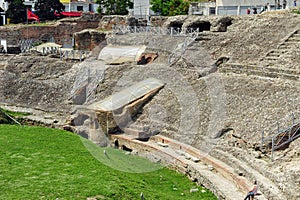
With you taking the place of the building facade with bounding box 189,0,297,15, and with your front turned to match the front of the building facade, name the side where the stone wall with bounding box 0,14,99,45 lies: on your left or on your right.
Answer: on your right

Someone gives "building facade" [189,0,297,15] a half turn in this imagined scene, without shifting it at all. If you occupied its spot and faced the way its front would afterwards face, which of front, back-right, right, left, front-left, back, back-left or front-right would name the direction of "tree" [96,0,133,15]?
front-left

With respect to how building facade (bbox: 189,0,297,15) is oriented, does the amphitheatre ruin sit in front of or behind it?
in front

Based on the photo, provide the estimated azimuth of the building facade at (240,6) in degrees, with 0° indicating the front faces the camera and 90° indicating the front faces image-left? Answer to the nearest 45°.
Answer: approximately 0°

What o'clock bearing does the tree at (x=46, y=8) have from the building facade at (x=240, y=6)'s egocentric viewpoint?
The tree is roughly at 4 o'clock from the building facade.

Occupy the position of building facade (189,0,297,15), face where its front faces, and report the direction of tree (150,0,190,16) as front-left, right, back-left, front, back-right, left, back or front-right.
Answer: back-right

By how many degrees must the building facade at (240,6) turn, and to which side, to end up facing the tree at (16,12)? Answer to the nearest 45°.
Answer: approximately 135° to its right
